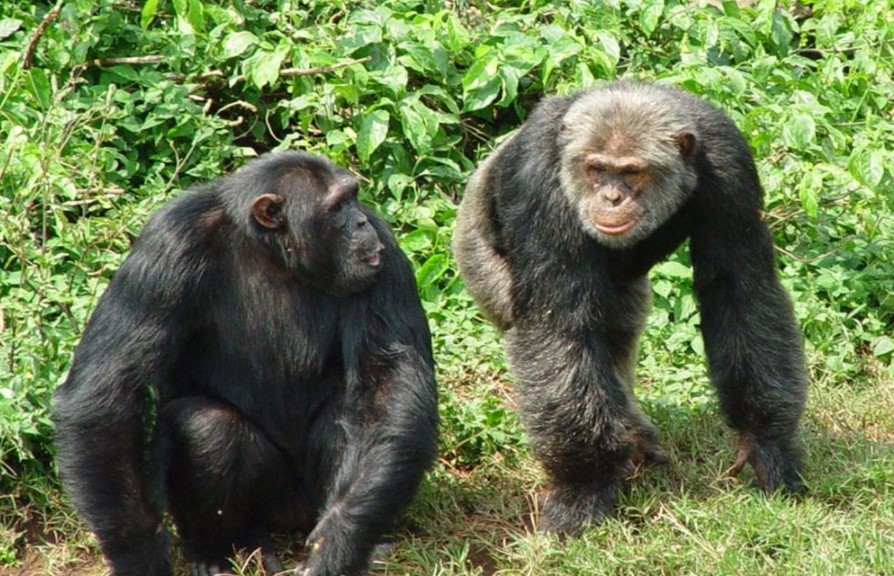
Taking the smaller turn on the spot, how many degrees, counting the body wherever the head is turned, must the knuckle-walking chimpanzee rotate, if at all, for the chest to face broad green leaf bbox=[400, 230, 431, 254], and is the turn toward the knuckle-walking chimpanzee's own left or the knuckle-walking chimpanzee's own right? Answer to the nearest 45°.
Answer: approximately 180°

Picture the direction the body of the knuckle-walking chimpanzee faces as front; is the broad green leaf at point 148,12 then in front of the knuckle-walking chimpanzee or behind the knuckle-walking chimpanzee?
behind

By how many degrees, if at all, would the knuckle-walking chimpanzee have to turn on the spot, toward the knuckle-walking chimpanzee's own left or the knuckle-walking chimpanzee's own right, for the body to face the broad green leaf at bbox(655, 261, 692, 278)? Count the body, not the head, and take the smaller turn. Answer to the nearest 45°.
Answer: approximately 135° to the knuckle-walking chimpanzee's own left

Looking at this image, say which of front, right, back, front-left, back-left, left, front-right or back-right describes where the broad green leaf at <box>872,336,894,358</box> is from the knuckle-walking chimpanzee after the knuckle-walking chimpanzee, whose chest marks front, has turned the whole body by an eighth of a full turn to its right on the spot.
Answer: back-left

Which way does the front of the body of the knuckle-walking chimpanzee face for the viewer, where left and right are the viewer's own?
facing the viewer and to the right of the viewer

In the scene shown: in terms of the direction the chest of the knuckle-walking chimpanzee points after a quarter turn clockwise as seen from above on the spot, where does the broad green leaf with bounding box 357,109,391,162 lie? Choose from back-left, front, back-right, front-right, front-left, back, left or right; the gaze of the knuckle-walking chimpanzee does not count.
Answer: right

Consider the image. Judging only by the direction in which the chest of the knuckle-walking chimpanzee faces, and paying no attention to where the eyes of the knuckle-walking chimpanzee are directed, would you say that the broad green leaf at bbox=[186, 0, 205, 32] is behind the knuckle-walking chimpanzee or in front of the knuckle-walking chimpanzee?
behind

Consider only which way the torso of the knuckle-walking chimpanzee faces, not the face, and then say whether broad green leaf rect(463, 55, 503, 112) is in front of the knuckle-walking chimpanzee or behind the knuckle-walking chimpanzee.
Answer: behind

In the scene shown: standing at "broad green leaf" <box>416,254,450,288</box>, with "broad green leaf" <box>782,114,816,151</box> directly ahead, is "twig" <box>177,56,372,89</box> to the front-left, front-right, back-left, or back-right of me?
back-left

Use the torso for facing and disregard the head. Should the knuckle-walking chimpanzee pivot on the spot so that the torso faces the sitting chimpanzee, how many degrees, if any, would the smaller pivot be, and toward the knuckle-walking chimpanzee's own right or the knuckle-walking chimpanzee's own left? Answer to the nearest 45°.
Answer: approximately 90° to the knuckle-walking chimpanzee's own right

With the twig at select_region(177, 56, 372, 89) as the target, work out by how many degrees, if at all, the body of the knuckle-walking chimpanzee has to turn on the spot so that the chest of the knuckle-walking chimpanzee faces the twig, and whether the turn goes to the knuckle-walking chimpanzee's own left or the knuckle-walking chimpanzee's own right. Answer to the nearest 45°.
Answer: approximately 180°

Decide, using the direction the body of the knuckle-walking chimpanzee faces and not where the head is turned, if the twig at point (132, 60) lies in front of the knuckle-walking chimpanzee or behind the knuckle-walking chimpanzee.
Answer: behind
